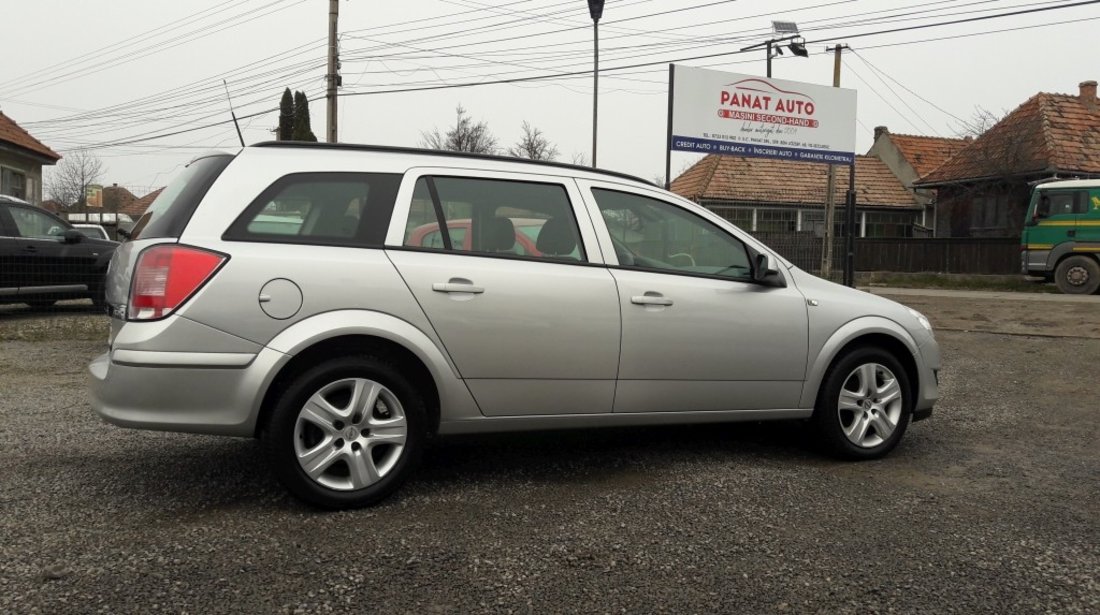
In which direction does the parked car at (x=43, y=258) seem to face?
to the viewer's right

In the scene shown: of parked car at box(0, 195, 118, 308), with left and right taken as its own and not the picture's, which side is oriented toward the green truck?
front

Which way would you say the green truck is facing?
to the viewer's left

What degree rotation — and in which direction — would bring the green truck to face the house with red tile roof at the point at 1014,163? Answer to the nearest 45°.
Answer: approximately 90° to its right

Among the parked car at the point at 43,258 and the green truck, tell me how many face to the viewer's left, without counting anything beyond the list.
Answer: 1

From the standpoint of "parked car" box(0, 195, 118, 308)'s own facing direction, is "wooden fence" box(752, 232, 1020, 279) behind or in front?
in front

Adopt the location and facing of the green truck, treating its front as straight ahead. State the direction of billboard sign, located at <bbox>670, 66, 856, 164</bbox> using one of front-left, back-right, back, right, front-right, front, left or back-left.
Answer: front-left

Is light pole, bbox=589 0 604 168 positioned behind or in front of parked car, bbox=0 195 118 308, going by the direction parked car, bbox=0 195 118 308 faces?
in front
